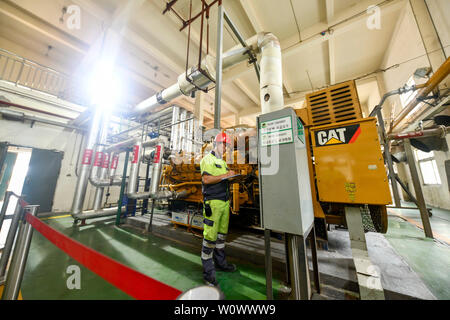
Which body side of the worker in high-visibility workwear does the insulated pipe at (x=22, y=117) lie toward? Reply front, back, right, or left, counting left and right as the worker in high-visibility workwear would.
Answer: back

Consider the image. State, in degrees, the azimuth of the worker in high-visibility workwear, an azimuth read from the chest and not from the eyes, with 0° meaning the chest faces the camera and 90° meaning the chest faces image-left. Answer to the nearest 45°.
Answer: approximately 315°

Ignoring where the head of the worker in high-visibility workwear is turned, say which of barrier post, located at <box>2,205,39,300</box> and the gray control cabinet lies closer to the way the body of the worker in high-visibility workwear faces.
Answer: the gray control cabinet

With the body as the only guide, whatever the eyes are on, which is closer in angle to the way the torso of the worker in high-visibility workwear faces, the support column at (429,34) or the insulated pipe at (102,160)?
the support column

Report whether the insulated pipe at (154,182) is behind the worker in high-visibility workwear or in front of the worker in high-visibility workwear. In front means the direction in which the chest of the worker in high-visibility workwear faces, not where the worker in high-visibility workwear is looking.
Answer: behind

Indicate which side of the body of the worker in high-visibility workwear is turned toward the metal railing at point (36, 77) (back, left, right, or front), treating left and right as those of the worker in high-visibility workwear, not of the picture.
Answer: back

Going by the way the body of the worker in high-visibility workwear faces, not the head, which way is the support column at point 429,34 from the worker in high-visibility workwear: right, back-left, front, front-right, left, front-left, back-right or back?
front-left

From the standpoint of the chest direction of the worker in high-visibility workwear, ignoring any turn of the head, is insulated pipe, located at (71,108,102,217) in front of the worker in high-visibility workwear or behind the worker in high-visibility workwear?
behind

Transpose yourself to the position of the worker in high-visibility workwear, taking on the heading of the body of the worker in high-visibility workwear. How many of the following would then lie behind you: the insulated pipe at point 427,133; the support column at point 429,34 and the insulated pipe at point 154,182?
1

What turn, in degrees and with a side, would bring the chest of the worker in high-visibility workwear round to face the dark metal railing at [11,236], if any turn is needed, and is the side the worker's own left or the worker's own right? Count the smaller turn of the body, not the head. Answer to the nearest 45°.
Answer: approximately 135° to the worker's own right

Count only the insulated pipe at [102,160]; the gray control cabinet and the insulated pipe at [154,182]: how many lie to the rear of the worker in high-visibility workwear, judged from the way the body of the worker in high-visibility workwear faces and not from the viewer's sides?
2

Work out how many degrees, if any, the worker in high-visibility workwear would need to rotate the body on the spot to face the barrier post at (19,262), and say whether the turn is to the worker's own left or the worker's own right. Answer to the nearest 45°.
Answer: approximately 135° to the worker's own right

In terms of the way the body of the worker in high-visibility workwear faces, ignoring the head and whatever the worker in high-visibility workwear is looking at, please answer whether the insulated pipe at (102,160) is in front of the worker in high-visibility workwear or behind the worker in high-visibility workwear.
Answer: behind

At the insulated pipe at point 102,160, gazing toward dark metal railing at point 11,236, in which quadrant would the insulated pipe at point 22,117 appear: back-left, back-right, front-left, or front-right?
back-right
